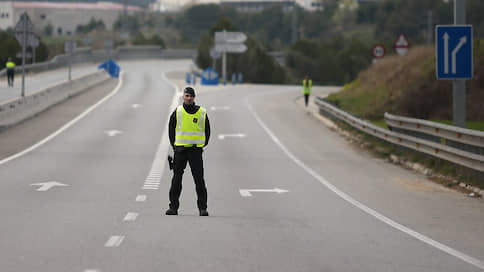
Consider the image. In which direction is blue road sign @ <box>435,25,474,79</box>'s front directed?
toward the camera

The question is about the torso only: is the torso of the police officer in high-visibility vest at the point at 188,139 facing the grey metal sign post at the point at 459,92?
no

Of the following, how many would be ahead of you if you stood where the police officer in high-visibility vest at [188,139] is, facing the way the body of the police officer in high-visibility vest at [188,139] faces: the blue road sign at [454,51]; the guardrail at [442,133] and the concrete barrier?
0

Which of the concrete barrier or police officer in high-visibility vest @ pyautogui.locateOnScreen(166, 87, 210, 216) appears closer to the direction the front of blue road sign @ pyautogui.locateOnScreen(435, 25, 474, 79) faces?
the police officer in high-visibility vest

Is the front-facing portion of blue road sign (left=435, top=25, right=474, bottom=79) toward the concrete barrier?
no

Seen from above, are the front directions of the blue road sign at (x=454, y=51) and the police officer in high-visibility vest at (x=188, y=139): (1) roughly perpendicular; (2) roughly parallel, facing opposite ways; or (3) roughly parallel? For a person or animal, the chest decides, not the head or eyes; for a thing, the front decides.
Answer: roughly parallel

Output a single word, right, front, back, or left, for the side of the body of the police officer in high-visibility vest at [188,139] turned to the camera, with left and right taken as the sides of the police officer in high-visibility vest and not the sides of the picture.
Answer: front

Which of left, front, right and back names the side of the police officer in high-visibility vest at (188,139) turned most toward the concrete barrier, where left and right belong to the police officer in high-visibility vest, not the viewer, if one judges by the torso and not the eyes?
back

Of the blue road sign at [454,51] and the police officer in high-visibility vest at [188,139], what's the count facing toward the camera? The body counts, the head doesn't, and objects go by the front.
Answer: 2

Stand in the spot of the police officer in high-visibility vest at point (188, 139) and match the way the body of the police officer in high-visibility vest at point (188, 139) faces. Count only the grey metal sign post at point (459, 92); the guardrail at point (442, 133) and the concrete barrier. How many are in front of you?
0
